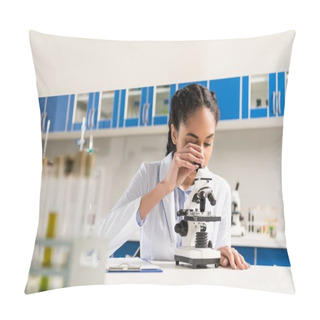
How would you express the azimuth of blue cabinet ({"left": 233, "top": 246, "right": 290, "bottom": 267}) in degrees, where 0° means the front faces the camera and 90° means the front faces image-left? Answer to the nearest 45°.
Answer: approximately 0°

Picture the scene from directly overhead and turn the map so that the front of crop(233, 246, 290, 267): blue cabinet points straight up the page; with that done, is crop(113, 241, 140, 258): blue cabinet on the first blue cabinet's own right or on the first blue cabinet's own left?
on the first blue cabinet's own right
